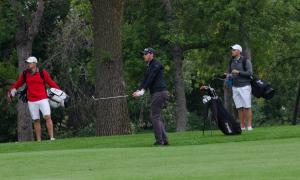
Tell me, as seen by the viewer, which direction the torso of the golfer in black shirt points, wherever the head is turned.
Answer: to the viewer's left

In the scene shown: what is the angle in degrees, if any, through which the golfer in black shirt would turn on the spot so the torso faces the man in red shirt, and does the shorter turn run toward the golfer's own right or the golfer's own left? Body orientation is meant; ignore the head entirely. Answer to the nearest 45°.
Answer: approximately 45° to the golfer's own right

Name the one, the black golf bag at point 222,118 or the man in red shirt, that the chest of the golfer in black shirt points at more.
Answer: the man in red shirt

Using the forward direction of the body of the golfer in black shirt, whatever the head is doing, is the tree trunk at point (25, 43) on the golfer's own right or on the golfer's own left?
on the golfer's own right

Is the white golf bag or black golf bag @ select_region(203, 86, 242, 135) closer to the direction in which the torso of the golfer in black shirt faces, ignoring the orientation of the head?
the white golf bag

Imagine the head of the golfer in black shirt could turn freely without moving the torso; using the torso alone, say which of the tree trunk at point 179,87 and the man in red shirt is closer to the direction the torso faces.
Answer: the man in red shirt

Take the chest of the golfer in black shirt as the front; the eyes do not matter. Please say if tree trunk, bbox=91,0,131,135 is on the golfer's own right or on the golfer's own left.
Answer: on the golfer's own right

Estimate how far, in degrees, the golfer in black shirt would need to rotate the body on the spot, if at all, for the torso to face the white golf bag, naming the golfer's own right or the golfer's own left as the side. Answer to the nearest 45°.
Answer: approximately 45° to the golfer's own right
